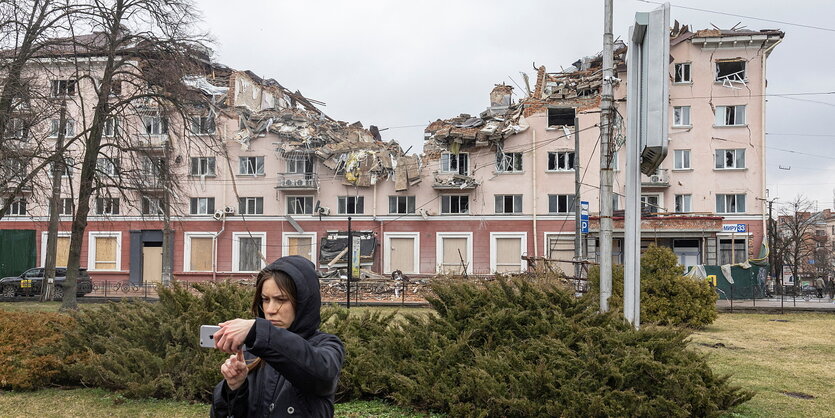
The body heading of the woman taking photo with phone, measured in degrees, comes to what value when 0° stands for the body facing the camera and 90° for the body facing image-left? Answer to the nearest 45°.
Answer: approximately 45°

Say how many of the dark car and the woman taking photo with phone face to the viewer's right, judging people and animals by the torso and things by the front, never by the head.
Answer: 0

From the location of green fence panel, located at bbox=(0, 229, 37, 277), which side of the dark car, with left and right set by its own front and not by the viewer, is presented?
right

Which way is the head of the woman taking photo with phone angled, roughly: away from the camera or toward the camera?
toward the camera

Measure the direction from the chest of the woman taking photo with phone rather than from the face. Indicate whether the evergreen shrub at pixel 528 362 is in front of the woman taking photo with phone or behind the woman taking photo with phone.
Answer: behind

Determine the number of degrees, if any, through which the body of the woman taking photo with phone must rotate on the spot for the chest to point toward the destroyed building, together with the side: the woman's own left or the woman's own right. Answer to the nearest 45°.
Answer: approximately 135° to the woman's own right

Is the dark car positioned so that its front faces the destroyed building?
no

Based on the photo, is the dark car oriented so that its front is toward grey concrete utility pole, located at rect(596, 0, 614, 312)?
no

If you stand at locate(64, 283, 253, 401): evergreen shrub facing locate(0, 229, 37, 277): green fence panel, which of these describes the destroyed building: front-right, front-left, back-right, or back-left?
front-right

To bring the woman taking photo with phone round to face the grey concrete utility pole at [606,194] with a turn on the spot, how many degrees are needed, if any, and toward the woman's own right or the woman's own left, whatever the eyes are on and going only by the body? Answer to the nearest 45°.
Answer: approximately 180°

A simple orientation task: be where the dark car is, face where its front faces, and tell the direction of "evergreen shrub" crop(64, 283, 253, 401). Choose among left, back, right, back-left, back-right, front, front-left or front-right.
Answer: left

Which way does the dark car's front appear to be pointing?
to the viewer's left
